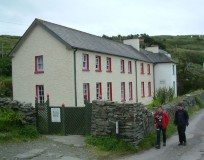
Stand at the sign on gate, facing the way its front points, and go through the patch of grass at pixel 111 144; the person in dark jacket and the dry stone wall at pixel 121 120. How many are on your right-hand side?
0

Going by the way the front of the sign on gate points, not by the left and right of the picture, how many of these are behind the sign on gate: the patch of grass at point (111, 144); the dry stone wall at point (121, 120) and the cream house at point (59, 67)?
1

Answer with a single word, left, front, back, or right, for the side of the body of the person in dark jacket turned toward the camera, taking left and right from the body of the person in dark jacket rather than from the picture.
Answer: front

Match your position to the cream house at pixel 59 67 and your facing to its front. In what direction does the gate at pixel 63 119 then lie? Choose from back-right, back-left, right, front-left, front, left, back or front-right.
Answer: front-right

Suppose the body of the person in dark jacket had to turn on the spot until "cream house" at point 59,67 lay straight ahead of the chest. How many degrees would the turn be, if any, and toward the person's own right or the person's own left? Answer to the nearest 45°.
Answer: approximately 135° to the person's own right

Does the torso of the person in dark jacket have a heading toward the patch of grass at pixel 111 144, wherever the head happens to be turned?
no

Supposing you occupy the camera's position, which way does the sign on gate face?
facing the viewer

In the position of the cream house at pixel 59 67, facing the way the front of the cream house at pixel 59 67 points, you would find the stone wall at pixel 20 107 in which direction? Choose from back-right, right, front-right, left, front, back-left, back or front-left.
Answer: front-right

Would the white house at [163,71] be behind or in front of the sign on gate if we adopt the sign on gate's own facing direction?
behind

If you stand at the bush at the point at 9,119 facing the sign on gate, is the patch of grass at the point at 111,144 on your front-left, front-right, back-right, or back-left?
front-right

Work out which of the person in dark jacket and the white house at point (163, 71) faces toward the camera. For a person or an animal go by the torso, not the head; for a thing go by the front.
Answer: the person in dark jacket

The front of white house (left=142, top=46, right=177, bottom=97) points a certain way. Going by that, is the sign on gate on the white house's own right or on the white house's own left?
on the white house's own right
